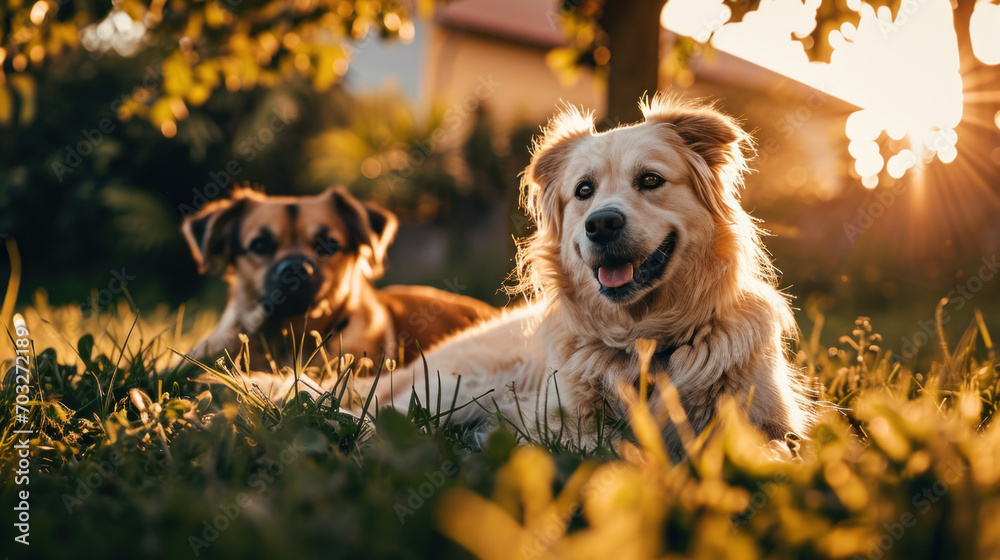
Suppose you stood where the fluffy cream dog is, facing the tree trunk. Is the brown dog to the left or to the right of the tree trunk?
left

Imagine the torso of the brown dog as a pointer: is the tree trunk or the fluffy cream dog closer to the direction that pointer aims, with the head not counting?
the fluffy cream dog

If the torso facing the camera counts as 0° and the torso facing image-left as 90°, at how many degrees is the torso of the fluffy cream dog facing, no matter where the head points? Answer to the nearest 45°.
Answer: approximately 315°

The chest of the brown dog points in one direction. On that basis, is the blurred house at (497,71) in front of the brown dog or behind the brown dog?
behind

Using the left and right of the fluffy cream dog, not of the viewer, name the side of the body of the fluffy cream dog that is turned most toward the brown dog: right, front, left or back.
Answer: back

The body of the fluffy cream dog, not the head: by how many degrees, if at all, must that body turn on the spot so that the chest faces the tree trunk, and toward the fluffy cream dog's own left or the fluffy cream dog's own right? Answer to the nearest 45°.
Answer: approximately 135° to the fluffy cream dog's own left

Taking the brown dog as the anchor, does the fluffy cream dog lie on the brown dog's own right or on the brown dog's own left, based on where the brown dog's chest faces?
on the brown dog's own left

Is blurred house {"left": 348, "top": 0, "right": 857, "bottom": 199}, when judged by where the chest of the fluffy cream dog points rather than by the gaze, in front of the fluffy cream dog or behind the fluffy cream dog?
behind

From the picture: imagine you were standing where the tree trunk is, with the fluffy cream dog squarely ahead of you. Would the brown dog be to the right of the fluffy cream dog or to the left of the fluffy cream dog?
right
